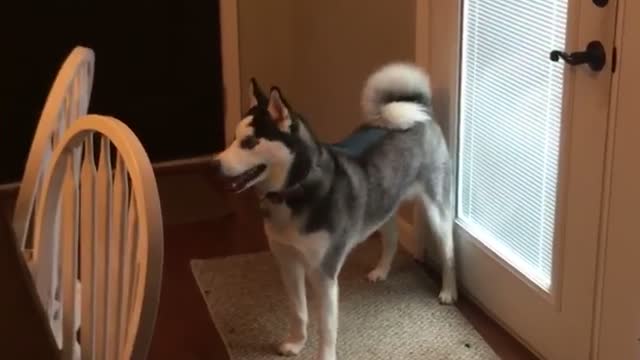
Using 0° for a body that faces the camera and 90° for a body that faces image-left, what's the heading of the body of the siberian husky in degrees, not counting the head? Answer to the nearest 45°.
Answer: approximately 45°
